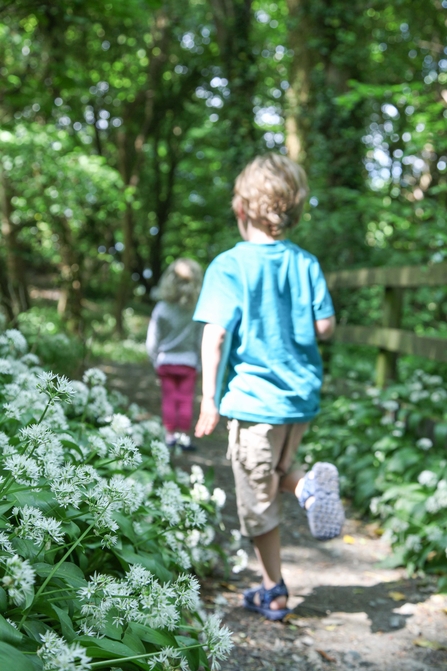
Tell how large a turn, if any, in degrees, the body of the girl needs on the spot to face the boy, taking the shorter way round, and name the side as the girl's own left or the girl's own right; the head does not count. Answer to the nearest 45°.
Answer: approximately 180°

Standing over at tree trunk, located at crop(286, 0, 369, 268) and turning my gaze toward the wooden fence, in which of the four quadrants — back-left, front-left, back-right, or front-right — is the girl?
front-right

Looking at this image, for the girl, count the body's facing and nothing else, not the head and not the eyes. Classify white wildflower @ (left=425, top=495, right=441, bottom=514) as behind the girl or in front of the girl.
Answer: behind

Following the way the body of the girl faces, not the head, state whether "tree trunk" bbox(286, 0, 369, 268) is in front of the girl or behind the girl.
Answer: in front

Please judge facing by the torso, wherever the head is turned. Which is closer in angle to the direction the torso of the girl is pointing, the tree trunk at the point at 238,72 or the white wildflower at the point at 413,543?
the tree trunk

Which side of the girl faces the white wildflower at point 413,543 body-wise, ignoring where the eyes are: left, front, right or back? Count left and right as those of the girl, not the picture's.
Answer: back

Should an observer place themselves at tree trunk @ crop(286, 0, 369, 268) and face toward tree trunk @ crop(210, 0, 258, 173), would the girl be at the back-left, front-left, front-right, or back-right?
back-left

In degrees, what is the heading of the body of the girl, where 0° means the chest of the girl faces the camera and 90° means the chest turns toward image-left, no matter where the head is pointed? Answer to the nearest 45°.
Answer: approximately 180°

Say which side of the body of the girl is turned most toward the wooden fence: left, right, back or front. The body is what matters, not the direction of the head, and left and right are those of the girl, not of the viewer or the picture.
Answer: right

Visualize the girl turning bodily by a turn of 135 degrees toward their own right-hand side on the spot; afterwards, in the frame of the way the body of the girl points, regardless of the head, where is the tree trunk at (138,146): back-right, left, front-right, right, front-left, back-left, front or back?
back-left

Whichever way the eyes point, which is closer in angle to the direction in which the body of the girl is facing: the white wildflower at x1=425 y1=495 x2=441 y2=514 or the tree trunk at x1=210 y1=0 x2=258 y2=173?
the tree trunk

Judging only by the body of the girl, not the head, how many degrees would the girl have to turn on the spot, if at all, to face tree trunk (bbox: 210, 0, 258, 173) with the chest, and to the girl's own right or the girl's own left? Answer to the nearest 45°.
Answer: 0° — they already face it
